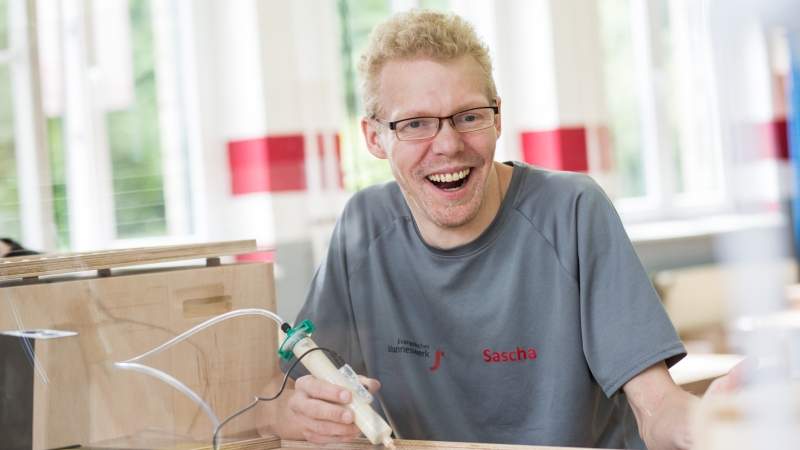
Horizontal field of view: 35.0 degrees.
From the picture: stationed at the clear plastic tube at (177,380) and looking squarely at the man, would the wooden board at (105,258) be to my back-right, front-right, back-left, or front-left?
back-left

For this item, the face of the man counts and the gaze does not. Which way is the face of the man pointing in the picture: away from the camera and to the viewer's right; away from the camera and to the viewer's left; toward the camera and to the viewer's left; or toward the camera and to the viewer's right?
toward the camera and to the viewer's right

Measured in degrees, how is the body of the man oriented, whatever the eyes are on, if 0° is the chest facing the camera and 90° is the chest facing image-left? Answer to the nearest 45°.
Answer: approximately 0°
